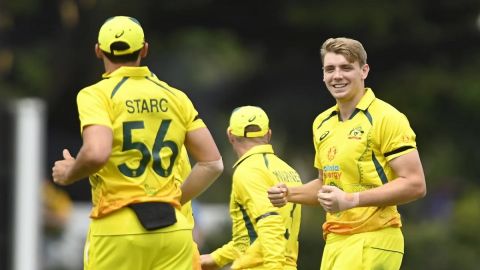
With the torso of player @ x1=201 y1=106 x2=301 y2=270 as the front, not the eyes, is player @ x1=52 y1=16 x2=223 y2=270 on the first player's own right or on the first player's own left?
on the first player's own left

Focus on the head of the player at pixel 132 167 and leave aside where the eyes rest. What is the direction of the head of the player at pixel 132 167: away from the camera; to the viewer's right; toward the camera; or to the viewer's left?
away from the camera
